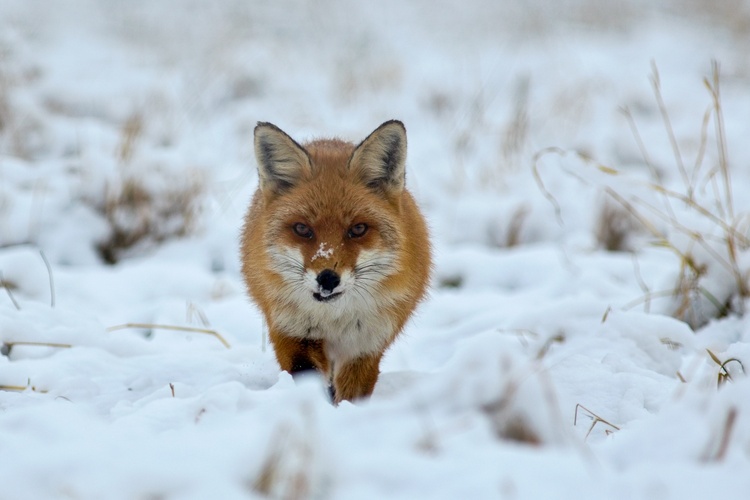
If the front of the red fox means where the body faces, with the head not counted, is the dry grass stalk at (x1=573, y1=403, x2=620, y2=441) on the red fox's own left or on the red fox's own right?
on the red fox's own left

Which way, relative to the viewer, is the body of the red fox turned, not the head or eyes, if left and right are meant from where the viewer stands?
facing the viewer
